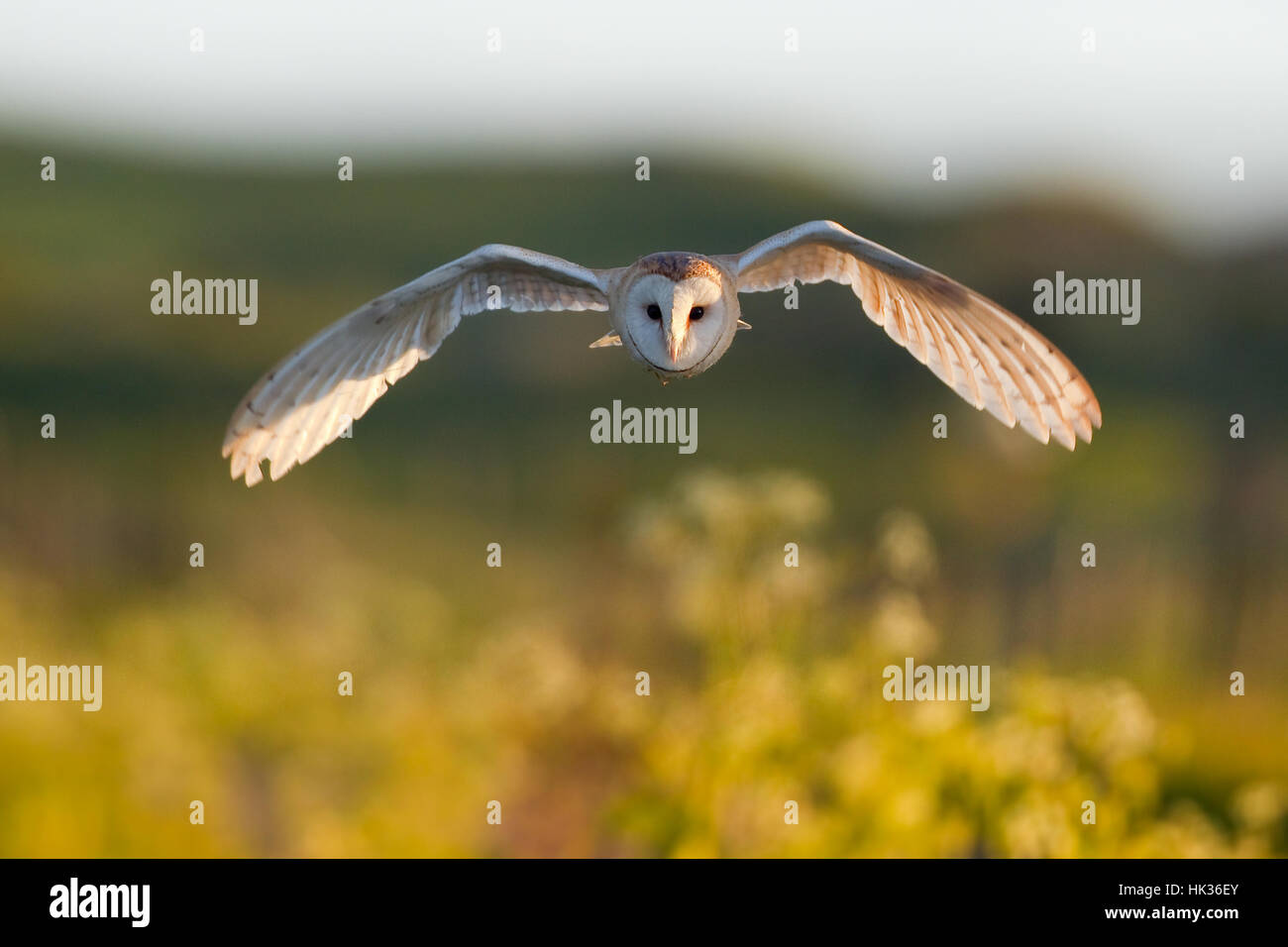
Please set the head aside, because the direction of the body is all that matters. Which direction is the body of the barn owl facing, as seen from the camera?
toward the camera
